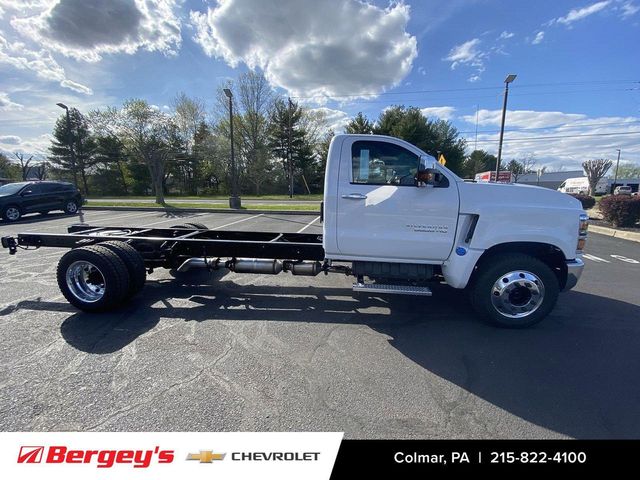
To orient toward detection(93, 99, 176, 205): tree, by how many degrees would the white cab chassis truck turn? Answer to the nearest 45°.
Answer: approximately 135° to its left

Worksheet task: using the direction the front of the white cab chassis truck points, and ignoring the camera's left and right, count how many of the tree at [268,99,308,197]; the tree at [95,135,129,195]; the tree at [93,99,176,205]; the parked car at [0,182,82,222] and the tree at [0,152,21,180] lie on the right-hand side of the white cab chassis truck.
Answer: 0

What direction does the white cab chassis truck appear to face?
to the viewer's right

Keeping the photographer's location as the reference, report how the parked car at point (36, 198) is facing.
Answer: facing the viewer and to the left of the viewer

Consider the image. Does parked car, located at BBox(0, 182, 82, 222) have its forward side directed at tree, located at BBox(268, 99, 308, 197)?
no

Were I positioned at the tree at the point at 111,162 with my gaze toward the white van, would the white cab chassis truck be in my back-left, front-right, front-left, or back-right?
front-right

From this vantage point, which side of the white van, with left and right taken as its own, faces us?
left

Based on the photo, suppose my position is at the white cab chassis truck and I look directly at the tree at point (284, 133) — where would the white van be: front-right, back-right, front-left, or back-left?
front-right

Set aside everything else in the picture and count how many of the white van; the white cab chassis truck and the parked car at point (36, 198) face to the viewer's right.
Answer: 1

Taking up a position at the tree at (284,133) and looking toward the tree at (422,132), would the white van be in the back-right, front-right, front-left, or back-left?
front-left

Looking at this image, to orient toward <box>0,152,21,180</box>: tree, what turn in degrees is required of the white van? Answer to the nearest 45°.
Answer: approximately 45° to its left

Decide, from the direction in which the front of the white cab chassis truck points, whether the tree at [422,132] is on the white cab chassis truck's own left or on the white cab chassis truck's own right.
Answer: on the white cab chassis truck's own left

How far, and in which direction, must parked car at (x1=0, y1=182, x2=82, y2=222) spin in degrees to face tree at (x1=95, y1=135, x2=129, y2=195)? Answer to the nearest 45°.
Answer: approximately 135° to its right
